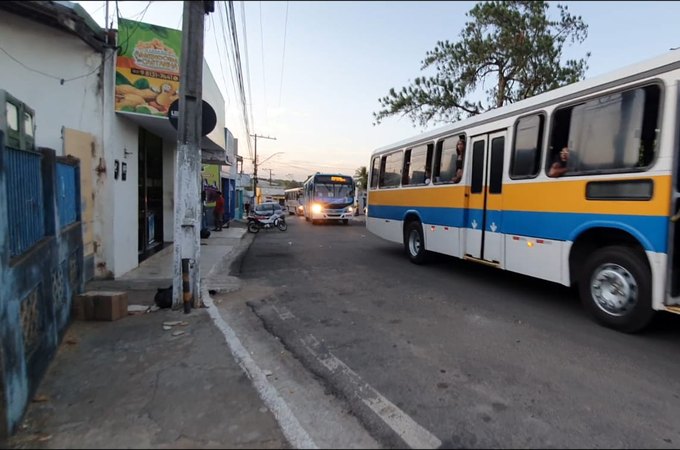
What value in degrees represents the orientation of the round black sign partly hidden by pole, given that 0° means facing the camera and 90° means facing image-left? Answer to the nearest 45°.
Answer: approximately 0°

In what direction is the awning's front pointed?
to the viewer's right

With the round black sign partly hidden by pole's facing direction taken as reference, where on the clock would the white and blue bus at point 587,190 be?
The white and blue bus is roughly at 10 o'clock from the round black sign partly hidden by pole.
